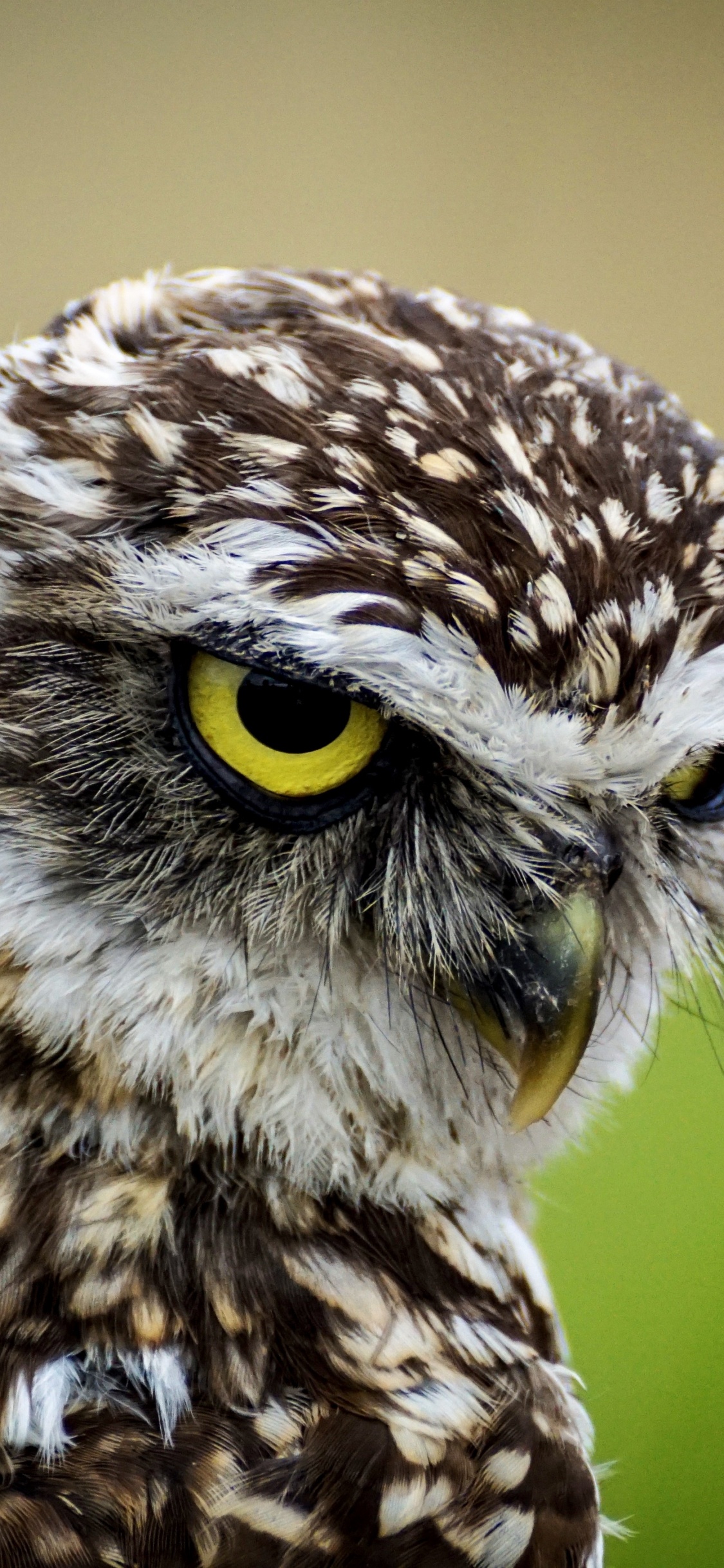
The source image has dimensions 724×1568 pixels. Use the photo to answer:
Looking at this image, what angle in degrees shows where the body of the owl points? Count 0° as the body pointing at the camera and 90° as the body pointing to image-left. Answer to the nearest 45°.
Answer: approximately 315°
